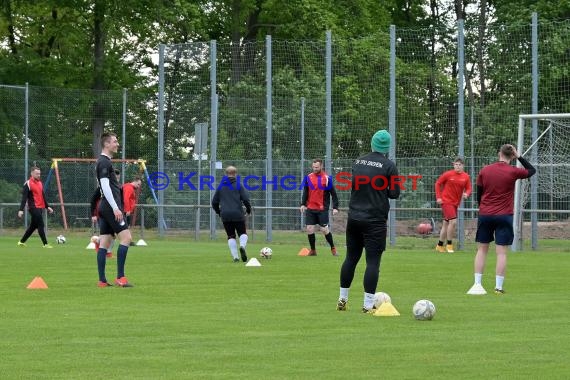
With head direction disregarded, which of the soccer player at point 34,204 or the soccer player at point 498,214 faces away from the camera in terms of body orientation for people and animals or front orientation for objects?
the soccer player at point 498,214

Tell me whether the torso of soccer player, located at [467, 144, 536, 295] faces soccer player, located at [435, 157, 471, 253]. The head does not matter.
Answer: yes

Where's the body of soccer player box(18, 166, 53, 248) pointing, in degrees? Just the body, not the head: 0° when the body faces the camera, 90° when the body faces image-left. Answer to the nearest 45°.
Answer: approximately 315°

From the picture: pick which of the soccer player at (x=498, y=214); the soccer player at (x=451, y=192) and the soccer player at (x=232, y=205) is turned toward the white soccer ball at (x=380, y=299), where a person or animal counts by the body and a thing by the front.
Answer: the soccer player at (x=451, y=192)

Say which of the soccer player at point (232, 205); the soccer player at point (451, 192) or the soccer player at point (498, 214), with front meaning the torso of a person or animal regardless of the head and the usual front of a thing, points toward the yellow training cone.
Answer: the soccer player at point (451, 192)

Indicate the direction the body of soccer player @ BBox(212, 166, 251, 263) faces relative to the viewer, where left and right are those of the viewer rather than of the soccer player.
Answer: facing away from the viewer

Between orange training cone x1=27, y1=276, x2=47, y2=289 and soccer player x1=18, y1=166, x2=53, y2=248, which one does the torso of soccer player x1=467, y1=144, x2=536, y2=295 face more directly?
the soccer player

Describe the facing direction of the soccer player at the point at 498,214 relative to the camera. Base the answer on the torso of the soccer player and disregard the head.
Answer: away from the camera

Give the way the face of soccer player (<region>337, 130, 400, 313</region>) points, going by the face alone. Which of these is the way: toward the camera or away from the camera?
away from the camera

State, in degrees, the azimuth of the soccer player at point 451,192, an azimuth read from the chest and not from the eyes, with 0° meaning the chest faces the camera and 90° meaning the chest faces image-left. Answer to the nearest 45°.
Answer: approximately 0°

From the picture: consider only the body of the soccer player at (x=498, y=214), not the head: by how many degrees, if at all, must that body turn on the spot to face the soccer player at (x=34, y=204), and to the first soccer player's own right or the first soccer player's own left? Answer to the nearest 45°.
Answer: approximately 45° to the first soccer player's own left

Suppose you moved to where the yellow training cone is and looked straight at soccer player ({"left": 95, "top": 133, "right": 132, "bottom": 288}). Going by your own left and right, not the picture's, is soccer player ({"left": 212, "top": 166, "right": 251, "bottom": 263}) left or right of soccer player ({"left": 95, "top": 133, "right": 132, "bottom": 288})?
right

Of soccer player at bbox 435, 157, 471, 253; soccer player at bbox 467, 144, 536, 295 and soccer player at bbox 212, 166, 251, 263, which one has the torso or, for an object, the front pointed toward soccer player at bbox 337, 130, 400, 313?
soccer player at bbox 435, 157, 471, 253

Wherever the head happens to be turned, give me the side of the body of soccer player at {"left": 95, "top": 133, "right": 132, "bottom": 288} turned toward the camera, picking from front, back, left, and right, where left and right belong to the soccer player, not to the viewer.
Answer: right

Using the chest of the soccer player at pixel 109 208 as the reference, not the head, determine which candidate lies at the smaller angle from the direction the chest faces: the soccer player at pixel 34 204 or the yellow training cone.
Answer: the yellow training cone
